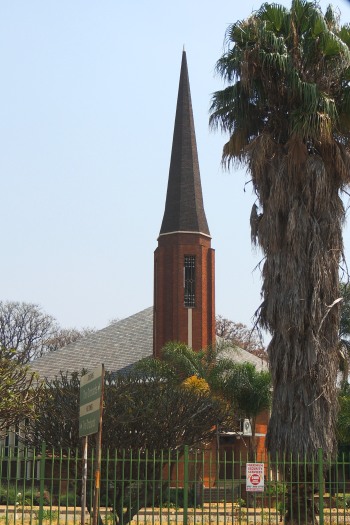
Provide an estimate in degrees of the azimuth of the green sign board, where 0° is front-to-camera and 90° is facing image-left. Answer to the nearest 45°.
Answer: approximately 45°

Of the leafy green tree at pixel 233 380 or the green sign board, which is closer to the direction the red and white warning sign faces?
the green sign board

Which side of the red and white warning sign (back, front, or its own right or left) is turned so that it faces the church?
back

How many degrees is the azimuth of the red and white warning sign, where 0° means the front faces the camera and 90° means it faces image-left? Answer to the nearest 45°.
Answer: approximately 0°

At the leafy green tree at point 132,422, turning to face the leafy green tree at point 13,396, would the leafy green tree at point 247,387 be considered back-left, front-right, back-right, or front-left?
back-right
